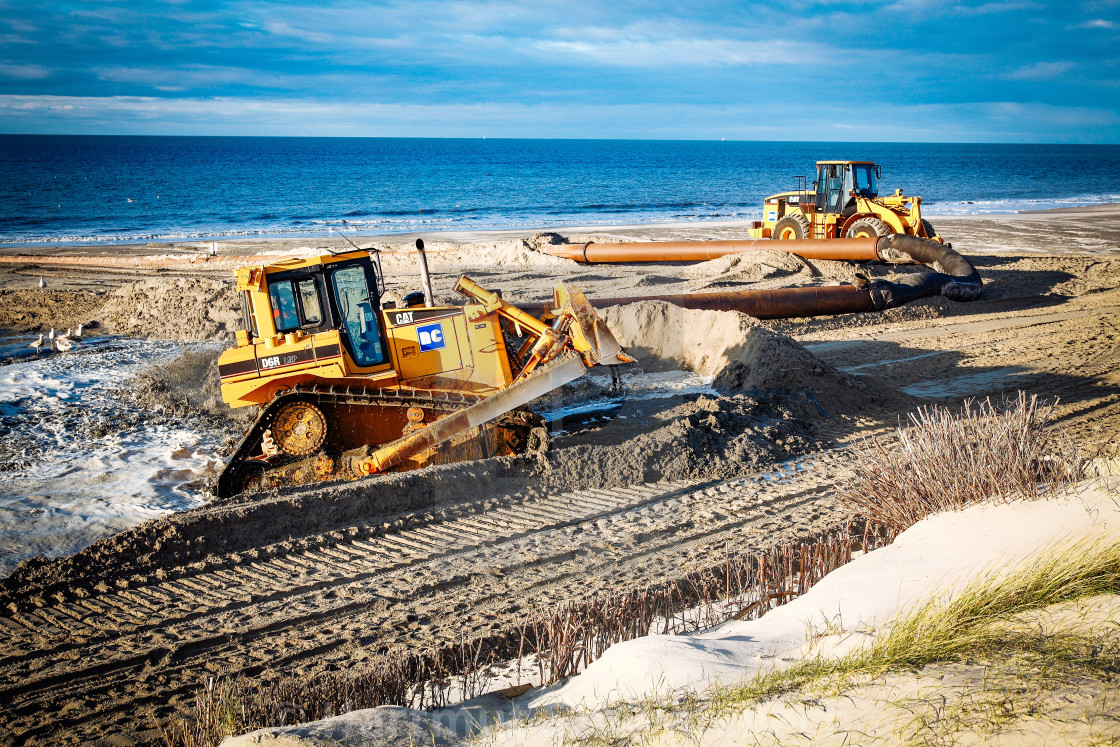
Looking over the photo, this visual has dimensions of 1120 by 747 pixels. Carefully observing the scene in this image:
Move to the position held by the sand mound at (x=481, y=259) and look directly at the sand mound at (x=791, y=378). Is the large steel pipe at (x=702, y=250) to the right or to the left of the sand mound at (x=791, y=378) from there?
left

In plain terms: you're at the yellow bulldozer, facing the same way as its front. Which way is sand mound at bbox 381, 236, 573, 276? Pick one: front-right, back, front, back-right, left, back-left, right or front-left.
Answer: left

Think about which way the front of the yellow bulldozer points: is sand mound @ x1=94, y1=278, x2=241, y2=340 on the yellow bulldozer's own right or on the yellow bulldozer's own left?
on the yellow bulldozer's own left

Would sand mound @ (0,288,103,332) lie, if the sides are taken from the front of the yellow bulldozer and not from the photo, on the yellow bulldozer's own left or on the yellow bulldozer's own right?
on the yellow bulldozer's own left

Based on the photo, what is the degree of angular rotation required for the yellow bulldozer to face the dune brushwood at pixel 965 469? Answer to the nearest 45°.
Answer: approximately 45° to its right

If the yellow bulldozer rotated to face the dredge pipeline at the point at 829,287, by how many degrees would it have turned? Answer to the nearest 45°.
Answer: approximately 45° to its left

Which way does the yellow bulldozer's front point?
to the viewer's right
